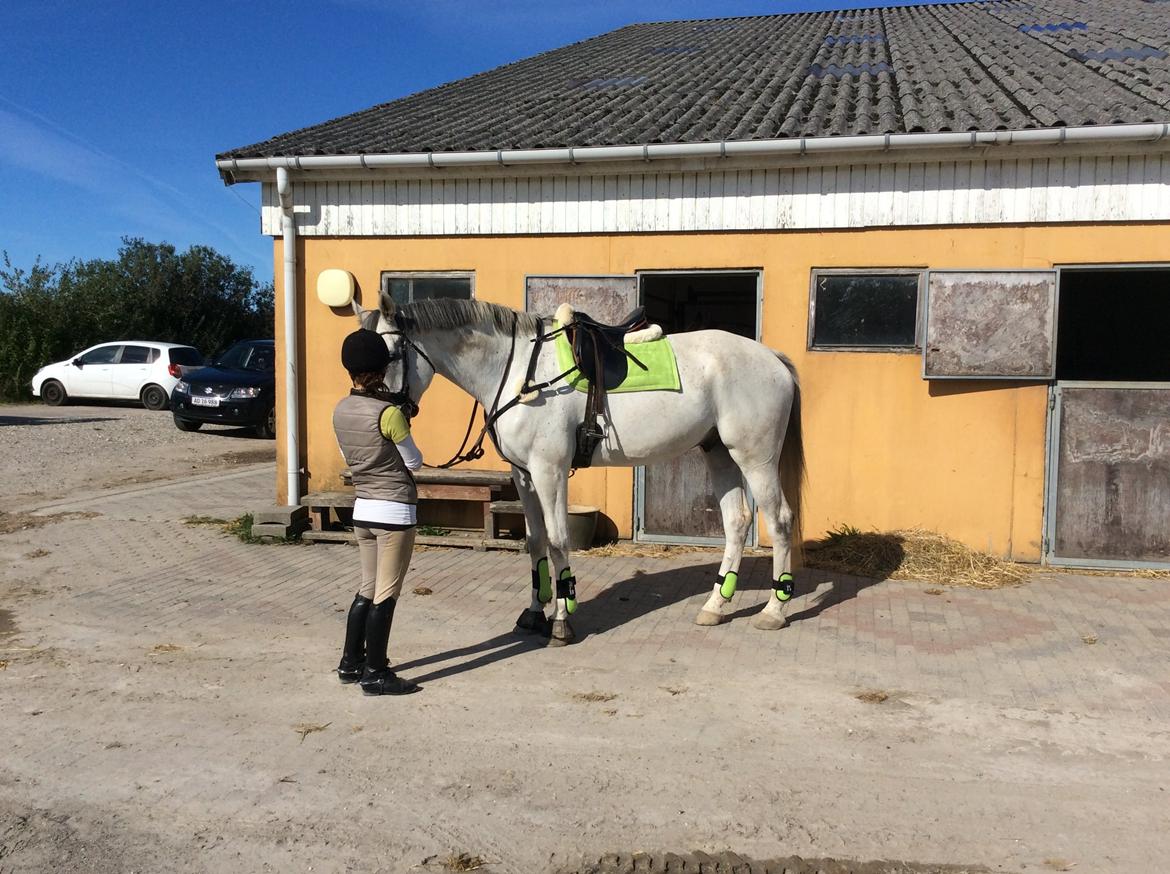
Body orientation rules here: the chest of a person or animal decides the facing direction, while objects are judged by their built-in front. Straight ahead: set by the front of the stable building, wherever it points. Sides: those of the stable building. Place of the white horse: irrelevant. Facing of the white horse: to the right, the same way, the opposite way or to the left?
to the right

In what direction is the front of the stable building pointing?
toward the camera

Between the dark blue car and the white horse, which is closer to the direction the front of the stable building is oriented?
the white horse

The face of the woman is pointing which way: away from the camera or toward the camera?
away from the camera

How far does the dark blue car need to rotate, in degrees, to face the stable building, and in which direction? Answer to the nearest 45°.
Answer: approximately 45° to its left

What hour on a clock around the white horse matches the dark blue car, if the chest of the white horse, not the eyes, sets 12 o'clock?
The dark blue car is roughly at 2 o'clock from the white horse.

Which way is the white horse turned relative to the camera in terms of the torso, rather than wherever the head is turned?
to the viewer's left

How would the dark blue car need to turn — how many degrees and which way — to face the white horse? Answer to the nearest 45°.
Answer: approximately 45° to its left

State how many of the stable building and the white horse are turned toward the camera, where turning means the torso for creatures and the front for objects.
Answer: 1

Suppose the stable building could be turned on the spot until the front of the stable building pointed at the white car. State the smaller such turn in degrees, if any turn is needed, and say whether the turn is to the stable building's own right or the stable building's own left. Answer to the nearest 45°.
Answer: approximately 135° to the stable building's own right
